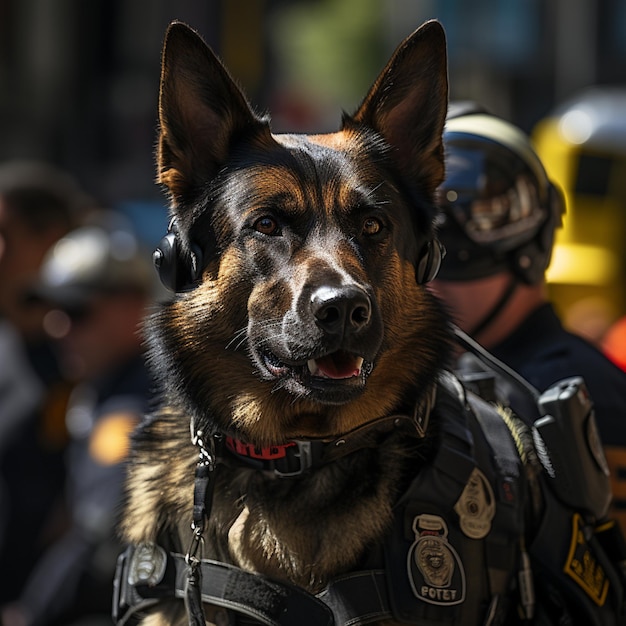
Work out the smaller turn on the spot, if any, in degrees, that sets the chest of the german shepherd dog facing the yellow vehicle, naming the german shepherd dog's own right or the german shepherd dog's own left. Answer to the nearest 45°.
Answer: approximately 135° to the german shepherd dog's own left

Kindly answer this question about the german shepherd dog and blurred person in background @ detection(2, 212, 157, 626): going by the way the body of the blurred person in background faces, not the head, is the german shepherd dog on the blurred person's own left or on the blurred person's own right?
on the blurred person's own left

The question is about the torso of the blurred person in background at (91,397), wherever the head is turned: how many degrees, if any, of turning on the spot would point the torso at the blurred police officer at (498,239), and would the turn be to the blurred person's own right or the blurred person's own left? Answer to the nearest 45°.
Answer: approximately 135° to the blurred person's own left

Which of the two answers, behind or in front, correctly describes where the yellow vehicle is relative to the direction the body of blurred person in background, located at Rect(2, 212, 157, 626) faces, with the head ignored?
behind

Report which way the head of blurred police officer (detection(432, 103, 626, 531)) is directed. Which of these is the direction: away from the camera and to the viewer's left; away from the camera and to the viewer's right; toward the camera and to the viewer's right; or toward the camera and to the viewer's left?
toward the camera and to the viewer's left

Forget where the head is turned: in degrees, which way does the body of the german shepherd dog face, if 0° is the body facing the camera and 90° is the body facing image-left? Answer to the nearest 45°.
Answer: approximately 0°
